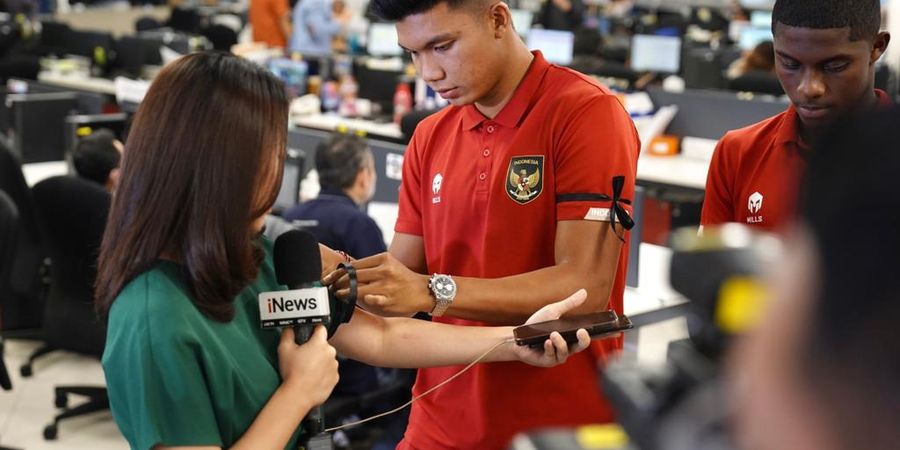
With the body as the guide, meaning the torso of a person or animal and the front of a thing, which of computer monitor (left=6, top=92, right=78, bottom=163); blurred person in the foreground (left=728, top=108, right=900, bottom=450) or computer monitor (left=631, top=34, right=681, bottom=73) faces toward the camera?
computer monitor (left=631, top=34, right=681, bottom=73)

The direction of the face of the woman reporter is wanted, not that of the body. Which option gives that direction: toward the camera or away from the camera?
away from the camera

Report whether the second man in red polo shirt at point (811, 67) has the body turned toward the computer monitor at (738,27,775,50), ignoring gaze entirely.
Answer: no

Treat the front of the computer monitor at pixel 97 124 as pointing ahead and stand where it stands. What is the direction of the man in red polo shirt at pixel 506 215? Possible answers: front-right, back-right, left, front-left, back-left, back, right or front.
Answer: front

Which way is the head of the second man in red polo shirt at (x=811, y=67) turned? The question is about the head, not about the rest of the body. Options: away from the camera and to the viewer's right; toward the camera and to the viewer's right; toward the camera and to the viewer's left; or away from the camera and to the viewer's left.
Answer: toward the camera and to the viewer's left

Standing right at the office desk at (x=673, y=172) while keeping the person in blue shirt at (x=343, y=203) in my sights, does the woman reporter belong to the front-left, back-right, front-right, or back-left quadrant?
front-left

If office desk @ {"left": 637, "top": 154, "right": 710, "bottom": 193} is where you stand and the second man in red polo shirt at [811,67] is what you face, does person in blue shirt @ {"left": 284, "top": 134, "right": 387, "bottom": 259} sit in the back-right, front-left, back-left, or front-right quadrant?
front-right

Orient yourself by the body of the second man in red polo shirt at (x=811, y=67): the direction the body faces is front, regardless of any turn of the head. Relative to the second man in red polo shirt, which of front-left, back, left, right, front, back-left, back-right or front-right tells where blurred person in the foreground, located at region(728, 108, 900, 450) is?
front-left

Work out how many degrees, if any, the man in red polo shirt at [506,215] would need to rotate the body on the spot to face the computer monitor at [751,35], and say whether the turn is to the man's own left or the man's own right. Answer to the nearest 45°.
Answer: approximately 135° to the man's own right

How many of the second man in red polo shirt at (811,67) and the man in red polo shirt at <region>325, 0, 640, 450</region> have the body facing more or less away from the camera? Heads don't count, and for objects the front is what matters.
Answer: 0

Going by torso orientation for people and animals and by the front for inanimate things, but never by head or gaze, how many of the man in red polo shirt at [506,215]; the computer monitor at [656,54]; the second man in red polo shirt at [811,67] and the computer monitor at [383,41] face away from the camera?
0

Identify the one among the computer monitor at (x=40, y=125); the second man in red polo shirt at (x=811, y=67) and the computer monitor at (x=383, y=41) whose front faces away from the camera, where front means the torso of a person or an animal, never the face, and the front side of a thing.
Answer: the computer monitor at (x=40, y=125)

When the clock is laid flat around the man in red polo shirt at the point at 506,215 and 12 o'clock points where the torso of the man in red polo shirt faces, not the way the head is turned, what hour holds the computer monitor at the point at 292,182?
The computer monitor is roughly at 4 o'clock from the man in red polo shirt.

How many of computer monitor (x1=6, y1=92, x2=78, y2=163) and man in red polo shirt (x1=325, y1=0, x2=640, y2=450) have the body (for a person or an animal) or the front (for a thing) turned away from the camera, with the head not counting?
1

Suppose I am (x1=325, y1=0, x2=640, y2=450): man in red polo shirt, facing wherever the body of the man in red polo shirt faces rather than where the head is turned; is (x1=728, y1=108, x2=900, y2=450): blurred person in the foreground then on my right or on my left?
on my left

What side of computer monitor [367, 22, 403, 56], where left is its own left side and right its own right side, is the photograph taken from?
front

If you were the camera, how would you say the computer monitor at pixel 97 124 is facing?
facing the viewer
